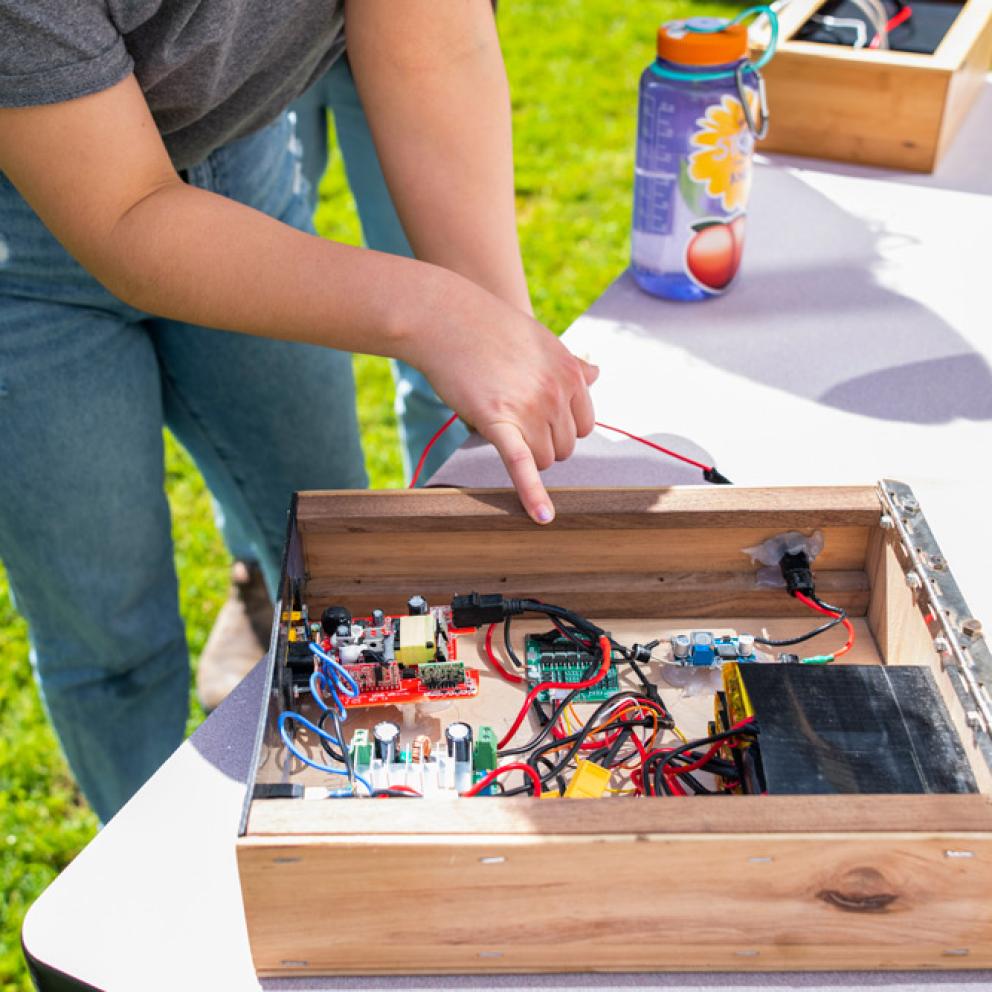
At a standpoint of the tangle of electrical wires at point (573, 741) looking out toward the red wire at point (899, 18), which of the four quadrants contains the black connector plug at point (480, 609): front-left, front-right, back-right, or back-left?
front-left

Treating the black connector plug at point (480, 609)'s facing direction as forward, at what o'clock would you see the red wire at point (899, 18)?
The red wire is roughly at 4 o'clock from the black connector plug.

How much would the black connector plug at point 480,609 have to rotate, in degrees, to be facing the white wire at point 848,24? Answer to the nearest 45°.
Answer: approximately 135° to its right

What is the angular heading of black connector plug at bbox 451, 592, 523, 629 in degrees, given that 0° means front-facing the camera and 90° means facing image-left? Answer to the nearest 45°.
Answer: approximately 90°

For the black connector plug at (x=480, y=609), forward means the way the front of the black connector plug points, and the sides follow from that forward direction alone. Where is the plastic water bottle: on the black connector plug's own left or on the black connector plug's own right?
on the black connector plug's own right
